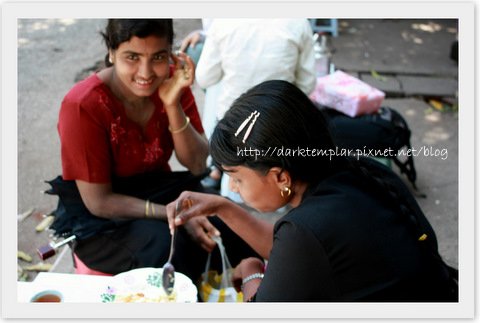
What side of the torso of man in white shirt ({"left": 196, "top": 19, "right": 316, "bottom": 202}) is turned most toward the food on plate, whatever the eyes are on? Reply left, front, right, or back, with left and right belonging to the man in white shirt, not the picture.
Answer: back

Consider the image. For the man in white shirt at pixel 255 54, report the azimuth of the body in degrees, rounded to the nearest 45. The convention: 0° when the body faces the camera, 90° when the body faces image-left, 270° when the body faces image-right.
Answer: approximately 180°

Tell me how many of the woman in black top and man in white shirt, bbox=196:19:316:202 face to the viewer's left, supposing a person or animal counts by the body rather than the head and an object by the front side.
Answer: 1

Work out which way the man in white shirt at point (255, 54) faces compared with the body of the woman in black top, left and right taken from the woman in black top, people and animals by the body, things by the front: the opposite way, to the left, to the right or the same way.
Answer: to the right

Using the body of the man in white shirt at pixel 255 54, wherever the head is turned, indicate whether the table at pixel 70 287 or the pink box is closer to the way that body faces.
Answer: the pink box

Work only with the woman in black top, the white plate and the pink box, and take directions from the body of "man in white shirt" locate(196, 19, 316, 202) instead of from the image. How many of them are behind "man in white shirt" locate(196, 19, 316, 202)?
2

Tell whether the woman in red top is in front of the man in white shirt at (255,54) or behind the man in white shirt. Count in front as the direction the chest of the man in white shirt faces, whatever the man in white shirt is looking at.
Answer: behind

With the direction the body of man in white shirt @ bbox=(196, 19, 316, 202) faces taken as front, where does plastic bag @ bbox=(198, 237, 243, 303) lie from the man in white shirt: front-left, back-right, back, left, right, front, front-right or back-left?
back

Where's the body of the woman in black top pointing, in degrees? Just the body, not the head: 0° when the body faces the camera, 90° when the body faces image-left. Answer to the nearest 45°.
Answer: approximately 90°
